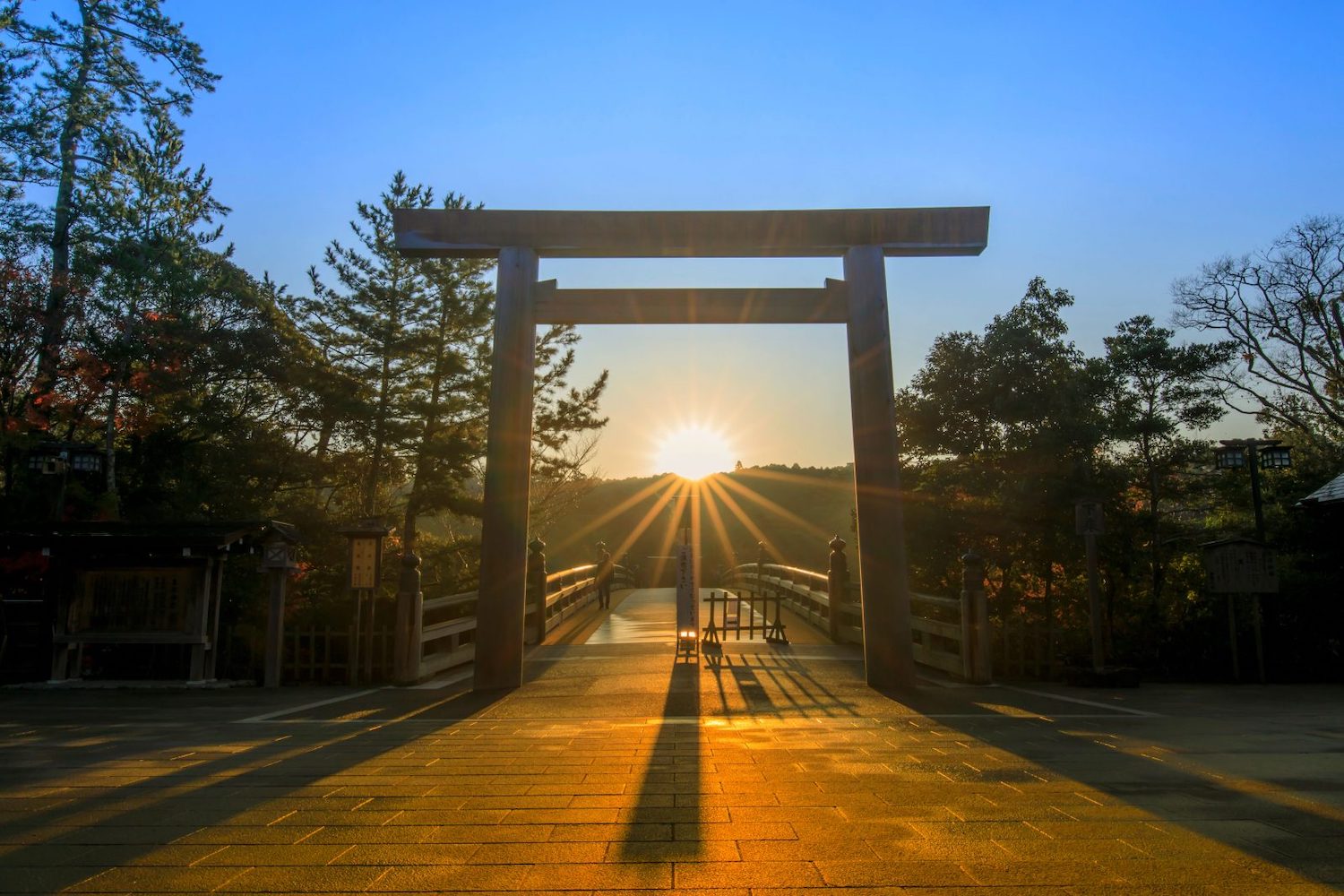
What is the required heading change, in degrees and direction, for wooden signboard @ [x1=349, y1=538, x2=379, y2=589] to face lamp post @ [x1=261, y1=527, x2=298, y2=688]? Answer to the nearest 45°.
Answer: approximately 90° to its right

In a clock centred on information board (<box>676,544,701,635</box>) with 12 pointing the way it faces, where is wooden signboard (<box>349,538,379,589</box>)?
The wooden signboard is roughly at 2 o'clock from the information board.

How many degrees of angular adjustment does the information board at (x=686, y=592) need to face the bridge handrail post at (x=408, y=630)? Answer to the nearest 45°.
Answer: approximately 45° to its right

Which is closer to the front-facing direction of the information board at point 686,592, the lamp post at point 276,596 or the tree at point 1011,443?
the lamp post

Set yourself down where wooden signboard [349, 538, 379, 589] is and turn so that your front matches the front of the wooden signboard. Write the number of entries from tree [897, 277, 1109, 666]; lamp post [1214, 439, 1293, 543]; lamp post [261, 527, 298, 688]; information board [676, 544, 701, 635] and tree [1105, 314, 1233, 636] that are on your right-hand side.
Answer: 1

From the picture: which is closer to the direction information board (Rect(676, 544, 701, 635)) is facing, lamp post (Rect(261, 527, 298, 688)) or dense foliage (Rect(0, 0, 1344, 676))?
the lamp post

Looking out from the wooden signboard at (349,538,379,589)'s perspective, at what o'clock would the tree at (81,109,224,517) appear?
The tree is roughly at 5 o'clock from the wooden signboard.

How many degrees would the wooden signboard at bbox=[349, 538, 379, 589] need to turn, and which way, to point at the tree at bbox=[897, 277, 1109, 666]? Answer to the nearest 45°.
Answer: approximately 90° to its left

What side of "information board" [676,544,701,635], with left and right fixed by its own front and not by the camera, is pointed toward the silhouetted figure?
back

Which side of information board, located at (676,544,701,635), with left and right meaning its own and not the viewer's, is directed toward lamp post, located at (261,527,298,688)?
right

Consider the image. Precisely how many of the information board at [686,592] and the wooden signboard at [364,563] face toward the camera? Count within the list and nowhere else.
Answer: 2

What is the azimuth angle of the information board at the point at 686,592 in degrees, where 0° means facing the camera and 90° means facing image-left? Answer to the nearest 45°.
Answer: approximately 0°

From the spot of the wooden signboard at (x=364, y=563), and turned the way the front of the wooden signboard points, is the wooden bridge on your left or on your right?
on your left

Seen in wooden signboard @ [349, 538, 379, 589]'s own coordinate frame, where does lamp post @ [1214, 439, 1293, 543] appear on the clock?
The lamp post is roughly at 9 o'clock from the wooden signboard.

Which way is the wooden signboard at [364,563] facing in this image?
toward the camera
